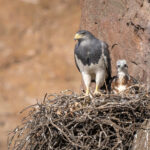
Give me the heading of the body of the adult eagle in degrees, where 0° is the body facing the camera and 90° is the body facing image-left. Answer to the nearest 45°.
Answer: approximately 45°
